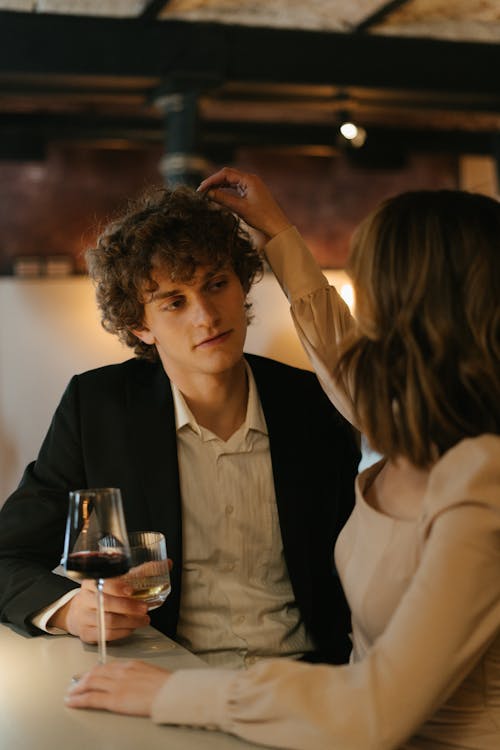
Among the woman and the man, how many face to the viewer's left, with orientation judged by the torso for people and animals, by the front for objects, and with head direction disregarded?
1

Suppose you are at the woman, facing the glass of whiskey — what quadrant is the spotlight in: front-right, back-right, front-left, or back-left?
front-right

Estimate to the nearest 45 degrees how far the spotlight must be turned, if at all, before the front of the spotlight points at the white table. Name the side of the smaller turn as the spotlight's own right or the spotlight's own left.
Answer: approximately 45° to the spotlight's own left

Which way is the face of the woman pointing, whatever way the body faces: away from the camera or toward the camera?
away from the camera

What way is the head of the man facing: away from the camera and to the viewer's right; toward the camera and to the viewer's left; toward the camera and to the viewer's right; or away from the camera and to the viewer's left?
toward the camera and to the viewer's right

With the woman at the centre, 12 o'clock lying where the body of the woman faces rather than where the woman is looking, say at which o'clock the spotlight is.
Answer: The spotlight is roughly at 3 o'clock from the woman.

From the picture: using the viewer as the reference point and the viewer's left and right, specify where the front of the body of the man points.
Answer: facing the viewer and to the right of the viewer

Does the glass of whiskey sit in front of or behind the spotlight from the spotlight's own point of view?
in front

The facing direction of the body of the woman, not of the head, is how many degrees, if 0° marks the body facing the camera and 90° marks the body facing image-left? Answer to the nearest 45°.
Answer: approximately 90°

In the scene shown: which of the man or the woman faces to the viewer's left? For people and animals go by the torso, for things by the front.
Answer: the woman

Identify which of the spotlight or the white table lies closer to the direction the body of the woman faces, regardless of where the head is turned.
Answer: the white table

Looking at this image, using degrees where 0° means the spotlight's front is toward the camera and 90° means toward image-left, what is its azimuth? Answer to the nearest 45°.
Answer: approximately 45°
